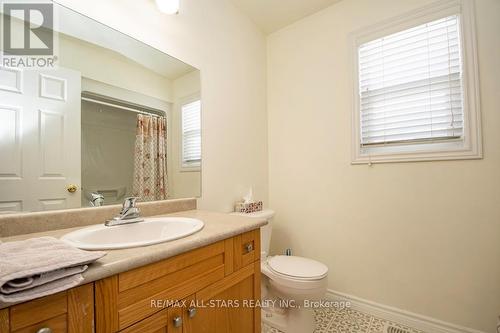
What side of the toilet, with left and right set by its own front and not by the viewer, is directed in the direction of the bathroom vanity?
right

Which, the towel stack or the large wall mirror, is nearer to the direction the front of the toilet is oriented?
the towel stack

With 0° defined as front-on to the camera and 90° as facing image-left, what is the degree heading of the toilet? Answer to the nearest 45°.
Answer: approximately 315°

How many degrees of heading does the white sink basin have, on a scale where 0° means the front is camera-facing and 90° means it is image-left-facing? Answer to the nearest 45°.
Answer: approximately 315°
